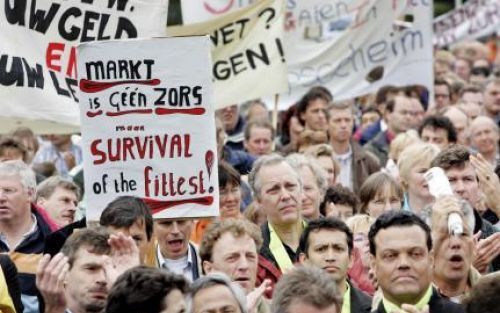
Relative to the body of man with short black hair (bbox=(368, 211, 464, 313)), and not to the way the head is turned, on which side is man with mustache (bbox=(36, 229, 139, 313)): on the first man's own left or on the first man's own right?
on the first man's own right

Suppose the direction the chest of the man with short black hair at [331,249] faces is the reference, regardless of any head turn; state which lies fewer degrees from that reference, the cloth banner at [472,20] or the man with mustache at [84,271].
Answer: the man with mustache

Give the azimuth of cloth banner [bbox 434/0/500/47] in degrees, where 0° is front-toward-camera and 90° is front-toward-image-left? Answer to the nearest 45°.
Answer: approximately 0°

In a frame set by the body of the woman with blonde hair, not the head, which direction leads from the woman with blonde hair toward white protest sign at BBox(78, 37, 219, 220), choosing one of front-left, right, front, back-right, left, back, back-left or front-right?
right

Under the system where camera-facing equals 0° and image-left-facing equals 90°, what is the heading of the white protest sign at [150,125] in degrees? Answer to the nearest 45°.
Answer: approximately 0°

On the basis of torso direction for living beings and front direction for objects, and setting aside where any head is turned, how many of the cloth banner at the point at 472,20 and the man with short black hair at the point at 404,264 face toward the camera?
2

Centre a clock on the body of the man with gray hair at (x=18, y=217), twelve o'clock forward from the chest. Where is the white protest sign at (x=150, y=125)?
The white protest sign is roughly at 9 o'clock from the man with gray hair.
